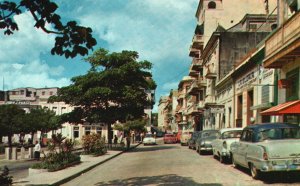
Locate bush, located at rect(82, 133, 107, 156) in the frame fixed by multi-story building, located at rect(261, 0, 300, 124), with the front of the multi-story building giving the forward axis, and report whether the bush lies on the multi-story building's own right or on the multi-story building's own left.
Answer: on the multi-story building's own right

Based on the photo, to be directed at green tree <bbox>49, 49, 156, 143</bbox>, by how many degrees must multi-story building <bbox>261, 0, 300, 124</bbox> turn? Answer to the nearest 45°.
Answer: approximately 90° to its right

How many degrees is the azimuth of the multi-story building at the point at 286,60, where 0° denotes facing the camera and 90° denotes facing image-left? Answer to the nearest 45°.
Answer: approximately 45°
